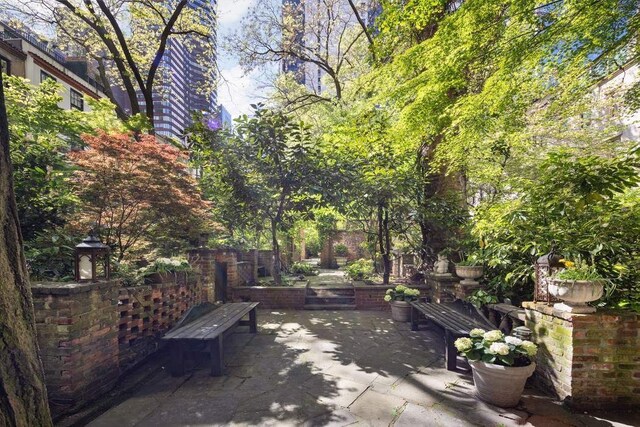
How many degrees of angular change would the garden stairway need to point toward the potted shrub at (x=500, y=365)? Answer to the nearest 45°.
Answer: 0° — it already faces it

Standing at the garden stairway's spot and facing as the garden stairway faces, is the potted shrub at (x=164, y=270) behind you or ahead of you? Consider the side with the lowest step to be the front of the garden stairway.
ahead

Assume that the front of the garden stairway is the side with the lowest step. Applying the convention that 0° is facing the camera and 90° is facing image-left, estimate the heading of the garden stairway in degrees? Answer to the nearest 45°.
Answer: approximately 0°

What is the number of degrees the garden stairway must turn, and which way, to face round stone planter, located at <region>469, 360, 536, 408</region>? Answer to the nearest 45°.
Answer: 0° — it already faces it

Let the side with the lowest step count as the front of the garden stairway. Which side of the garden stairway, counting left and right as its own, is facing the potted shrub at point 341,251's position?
back

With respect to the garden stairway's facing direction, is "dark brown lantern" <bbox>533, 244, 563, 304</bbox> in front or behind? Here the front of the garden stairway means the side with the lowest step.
in front

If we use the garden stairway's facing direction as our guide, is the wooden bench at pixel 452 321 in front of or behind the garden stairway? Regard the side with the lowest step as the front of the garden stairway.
in front

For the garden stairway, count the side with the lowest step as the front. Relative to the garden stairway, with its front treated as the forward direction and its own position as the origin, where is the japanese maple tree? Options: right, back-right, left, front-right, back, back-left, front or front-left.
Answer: front-right

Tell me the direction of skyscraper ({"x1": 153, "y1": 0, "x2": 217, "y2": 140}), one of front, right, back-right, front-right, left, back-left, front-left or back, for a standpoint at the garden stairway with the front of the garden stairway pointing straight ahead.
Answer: back-right
